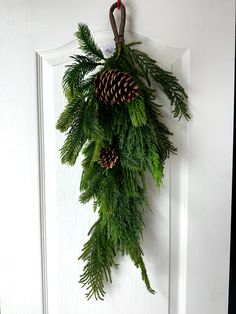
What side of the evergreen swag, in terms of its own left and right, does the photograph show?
front
